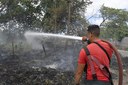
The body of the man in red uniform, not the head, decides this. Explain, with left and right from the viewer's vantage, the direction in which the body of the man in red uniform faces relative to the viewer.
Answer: facing away from the viewer and to the left of the viewer
